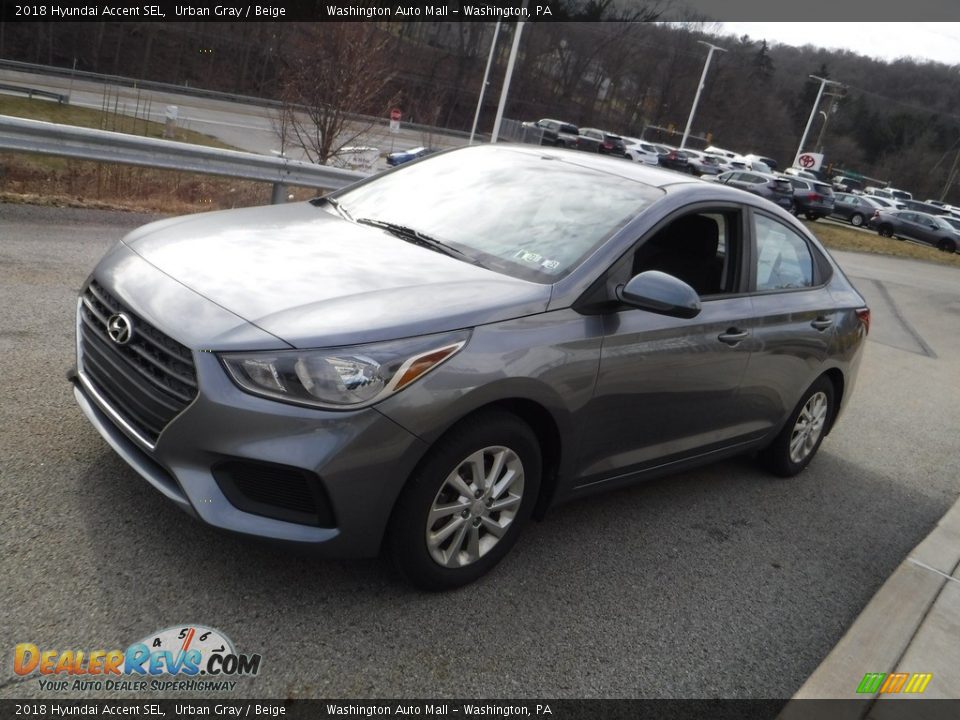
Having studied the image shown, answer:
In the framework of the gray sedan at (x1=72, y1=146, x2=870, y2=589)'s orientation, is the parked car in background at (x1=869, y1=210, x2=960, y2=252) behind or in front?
behind

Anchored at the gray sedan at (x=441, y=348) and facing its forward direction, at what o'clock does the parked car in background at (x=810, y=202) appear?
The parked car in background is roughly at 5 o'clock from the gray sedan.

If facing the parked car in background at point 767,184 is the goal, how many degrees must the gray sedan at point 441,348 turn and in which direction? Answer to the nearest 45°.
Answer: approximately 135° to its right

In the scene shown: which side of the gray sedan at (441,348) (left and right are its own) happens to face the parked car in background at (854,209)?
back

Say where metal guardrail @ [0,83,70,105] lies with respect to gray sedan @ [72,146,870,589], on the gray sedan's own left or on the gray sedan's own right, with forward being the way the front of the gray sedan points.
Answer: on the gray sedan's own right

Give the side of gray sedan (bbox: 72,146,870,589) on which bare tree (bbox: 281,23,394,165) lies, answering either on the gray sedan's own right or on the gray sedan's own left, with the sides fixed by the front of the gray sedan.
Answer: on the gray sedan's own right

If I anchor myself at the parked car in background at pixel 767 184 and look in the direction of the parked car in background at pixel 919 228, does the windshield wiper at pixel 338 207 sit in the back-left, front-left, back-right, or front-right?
back-right

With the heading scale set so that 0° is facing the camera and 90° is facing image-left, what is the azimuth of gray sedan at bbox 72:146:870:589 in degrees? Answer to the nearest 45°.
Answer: approximately 45°
